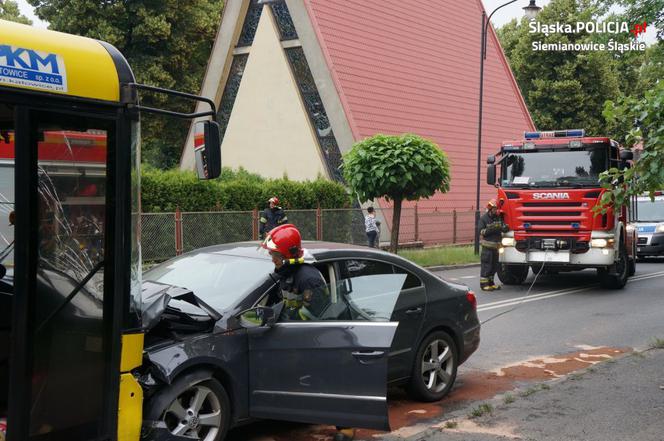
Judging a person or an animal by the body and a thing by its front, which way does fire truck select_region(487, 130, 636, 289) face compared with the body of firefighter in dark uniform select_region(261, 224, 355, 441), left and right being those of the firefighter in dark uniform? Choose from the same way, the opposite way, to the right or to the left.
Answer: to the left

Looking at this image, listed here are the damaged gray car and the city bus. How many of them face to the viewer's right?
1

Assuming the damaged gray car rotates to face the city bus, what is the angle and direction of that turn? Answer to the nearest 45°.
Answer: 0° — it already faces it

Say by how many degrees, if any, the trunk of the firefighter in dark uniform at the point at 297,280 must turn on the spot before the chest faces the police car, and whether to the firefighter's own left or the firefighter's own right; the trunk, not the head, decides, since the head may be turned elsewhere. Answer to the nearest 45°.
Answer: approximately 135° to the firefighter's own right

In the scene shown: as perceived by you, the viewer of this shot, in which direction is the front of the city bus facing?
facing to the right of the viewer

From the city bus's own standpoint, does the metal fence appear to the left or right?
on its left

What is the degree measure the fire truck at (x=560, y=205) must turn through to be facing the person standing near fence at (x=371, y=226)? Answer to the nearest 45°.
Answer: approximately 135° to its right

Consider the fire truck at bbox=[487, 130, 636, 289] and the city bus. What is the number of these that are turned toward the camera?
1

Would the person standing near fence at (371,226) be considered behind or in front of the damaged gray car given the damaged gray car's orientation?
behind
